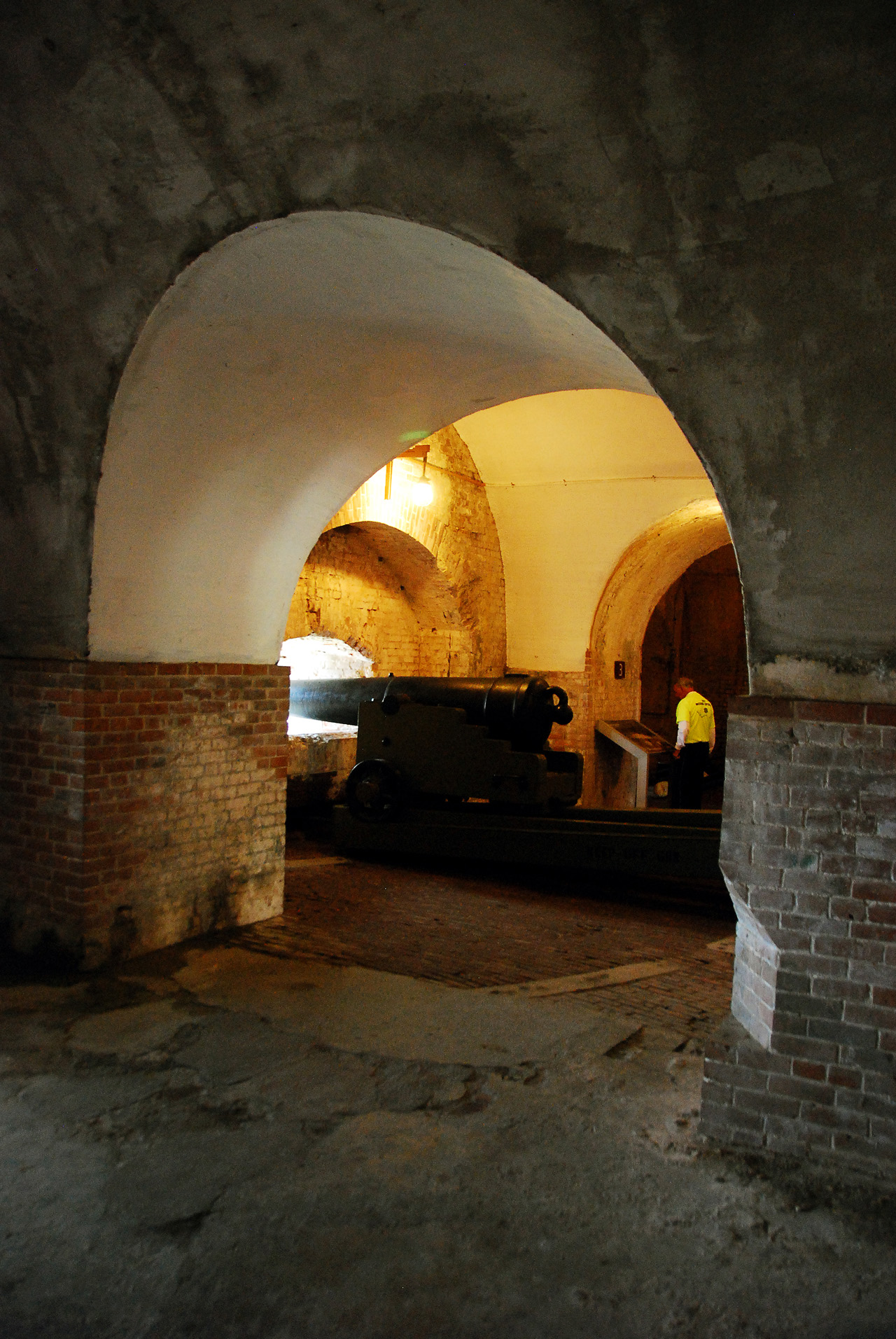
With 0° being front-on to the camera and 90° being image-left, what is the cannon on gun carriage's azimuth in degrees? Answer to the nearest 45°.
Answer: approximately 90°

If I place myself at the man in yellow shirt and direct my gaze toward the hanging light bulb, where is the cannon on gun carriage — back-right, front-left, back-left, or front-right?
front-left

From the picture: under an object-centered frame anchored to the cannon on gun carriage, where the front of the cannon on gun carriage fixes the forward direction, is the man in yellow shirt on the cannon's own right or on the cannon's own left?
on the cannon's own right

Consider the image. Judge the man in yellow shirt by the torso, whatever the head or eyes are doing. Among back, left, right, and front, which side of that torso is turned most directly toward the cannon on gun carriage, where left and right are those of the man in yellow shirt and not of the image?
left

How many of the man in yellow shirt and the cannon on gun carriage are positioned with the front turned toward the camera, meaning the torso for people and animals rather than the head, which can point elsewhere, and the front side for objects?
0

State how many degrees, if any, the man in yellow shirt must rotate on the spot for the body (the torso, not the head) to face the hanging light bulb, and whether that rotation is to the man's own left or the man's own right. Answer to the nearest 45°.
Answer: approximately 90° to the man's own left

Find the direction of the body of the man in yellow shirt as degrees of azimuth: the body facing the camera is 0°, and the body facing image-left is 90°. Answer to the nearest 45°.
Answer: approximately 135°
